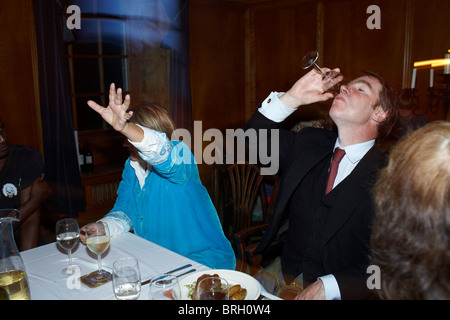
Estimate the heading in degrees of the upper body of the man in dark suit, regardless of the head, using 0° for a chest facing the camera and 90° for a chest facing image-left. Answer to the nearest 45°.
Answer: approximately 45°

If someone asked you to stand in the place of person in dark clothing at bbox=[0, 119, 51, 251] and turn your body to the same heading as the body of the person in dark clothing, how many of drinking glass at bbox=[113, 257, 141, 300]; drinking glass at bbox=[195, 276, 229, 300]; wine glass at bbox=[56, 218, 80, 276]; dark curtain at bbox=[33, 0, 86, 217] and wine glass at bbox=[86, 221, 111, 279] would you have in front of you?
4

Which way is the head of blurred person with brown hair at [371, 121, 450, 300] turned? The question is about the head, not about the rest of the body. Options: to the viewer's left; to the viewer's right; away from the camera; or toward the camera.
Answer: away from the camera

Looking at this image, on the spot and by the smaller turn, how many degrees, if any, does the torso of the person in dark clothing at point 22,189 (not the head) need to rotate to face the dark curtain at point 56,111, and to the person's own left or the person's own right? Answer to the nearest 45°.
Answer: approximately 180°

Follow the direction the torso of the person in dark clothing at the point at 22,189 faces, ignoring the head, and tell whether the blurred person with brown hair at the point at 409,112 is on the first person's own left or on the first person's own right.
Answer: on the first person's own left
